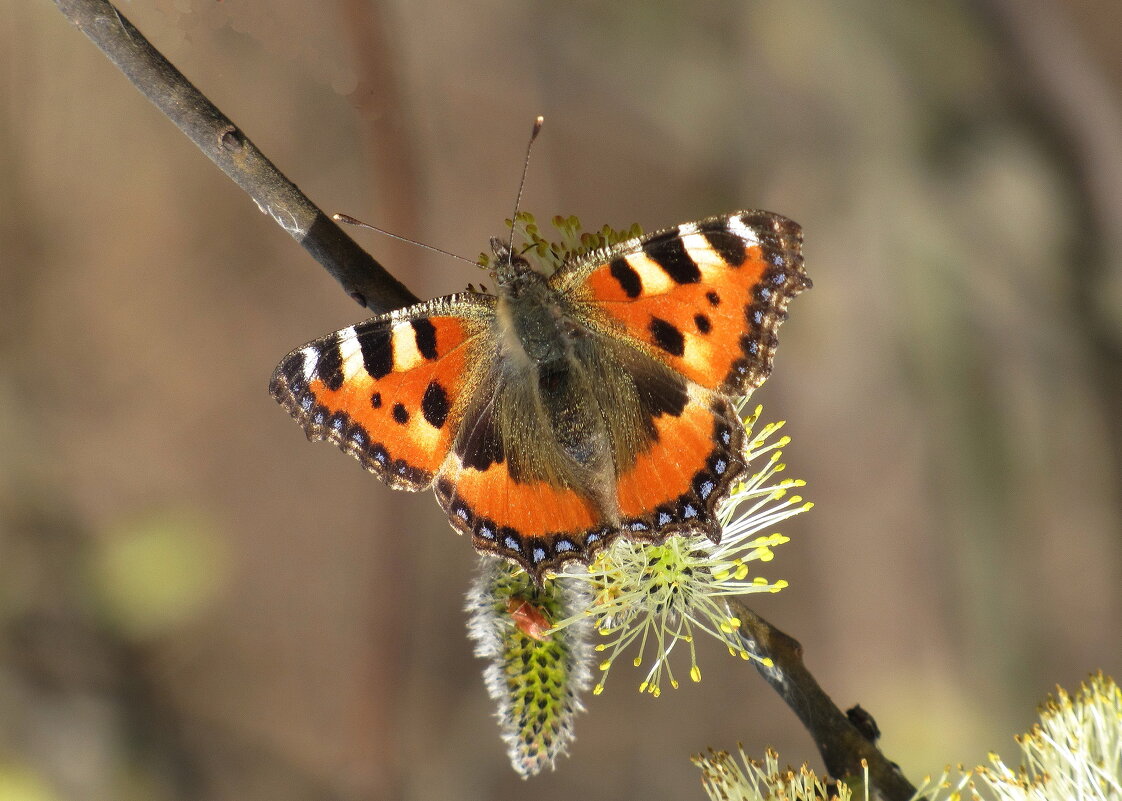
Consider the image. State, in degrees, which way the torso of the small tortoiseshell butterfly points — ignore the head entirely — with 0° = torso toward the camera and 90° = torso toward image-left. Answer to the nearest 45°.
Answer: approximately 180°
